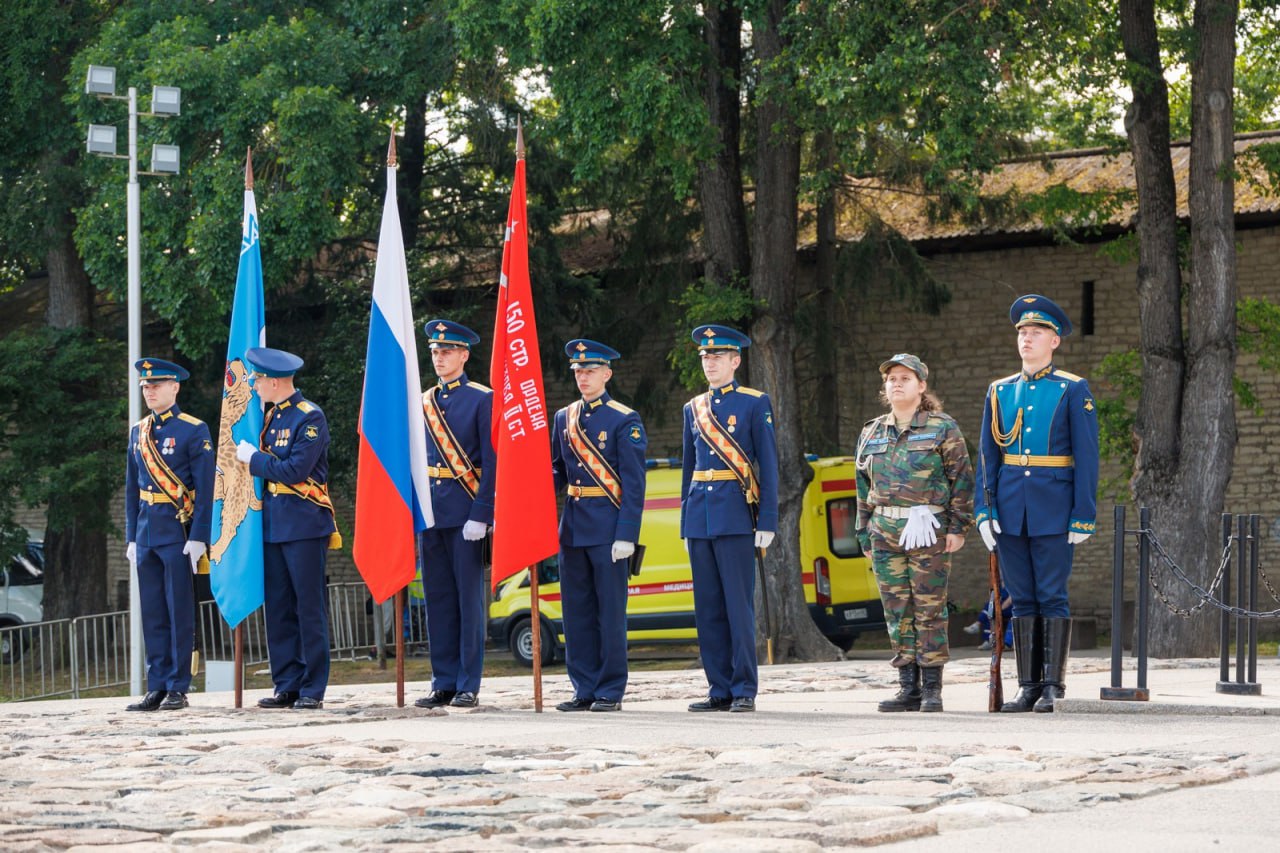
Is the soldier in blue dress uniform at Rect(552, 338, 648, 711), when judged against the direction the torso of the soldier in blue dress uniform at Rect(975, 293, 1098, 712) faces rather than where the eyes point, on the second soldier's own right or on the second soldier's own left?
on the second soldier's own right

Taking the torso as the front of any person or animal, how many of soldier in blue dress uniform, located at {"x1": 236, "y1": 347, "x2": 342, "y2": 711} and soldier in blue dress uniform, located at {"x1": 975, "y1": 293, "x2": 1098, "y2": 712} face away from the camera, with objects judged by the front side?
0

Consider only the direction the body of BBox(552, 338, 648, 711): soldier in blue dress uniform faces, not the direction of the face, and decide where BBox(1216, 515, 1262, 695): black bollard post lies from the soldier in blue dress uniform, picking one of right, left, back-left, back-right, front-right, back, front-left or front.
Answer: back-left

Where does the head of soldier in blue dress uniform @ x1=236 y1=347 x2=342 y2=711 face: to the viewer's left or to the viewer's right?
to the viewer's left

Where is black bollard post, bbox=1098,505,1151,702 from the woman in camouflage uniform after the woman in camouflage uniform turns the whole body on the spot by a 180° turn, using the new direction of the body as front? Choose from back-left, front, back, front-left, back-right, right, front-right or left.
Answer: front-right

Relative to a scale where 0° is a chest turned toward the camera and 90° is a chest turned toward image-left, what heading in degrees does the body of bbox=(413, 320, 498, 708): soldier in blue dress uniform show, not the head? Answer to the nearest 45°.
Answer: approximately 45°

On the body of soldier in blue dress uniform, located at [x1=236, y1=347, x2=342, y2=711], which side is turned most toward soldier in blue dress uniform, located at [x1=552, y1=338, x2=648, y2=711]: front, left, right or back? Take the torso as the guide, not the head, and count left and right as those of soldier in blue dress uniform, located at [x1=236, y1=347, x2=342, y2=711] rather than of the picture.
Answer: left

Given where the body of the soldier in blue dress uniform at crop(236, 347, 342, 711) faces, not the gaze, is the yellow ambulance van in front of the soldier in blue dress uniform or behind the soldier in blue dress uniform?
behind

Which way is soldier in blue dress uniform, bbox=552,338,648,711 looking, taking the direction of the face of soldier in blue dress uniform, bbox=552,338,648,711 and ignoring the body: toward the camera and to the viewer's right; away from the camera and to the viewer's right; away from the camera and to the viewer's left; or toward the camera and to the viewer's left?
toward the camera and to the viewer's left
